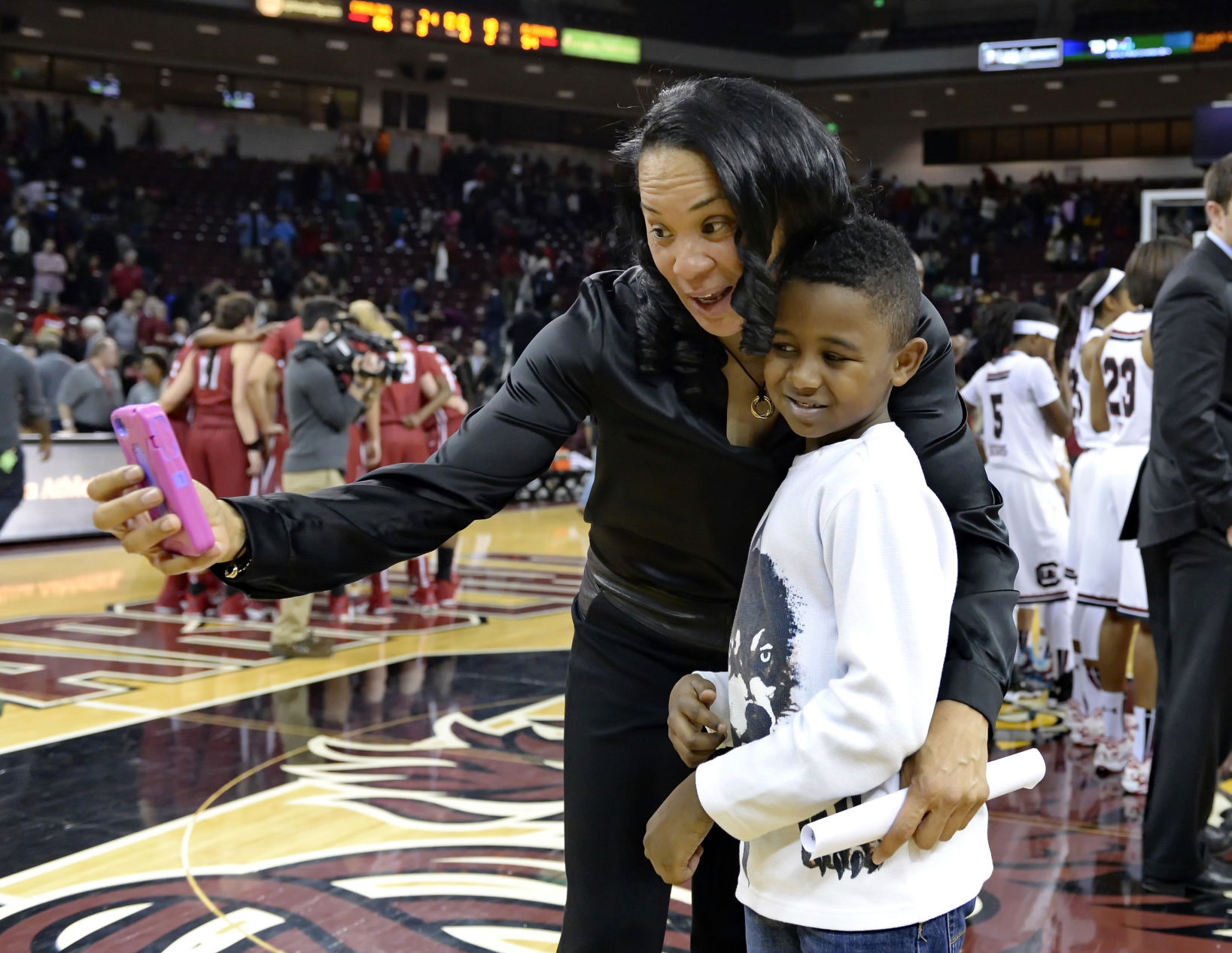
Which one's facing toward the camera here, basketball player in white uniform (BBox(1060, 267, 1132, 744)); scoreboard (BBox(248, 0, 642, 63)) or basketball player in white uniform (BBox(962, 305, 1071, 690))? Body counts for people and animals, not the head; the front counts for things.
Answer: the scoreboard

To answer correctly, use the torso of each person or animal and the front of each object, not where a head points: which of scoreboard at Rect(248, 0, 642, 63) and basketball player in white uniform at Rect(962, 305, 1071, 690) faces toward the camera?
the scoreboard

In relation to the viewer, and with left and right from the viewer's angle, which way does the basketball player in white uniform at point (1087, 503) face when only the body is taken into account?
facing away from the viewer and to the right of the viewer

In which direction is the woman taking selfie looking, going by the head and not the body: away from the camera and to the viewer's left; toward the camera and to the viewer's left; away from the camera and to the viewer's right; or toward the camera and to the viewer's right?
toward the camera and to the viewer's left

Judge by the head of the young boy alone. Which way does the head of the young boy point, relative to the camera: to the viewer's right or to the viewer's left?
to the viewer's left

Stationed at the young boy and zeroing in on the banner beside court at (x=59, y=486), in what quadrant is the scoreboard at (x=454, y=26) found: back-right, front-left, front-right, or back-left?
front-right

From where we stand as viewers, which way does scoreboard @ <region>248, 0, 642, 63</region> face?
facing the viewer

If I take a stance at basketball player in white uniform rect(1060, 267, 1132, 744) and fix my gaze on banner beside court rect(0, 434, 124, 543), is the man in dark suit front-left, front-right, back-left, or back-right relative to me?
back-left

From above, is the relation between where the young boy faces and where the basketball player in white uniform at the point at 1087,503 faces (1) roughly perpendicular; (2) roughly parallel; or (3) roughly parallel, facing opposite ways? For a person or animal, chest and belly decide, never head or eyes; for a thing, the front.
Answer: roughly parallel, facing opposite ways

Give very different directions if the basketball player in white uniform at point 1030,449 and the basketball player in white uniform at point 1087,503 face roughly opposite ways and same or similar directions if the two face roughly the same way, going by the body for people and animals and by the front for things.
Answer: same or similar directions

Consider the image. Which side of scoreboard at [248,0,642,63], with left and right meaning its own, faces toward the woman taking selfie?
front

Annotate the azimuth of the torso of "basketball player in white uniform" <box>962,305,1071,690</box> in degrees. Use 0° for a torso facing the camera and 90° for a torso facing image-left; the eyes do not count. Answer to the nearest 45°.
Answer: approximately 225°

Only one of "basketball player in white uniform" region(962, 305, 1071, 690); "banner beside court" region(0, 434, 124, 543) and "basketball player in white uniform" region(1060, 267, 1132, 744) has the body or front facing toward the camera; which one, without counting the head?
the banner beside court

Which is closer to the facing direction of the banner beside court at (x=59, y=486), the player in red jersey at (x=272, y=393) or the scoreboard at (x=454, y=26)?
the player in red jersey

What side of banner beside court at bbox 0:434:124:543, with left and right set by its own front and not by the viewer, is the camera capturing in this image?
front
